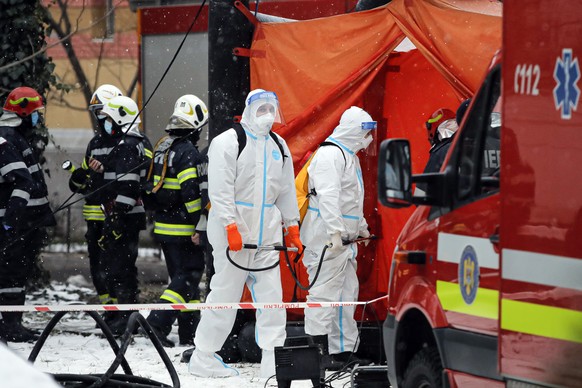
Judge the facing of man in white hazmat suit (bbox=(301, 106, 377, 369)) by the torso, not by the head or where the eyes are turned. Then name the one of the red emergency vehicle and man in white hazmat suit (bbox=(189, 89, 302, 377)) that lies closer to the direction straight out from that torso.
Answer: the red emergency vehicle

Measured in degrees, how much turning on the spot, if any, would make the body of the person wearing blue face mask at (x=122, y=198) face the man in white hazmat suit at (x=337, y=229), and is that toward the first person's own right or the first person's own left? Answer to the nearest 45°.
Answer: approximately 135° to the first person's own left

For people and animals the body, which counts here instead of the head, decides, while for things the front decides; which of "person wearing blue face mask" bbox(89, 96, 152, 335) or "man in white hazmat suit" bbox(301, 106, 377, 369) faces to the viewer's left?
the person wearing blue face mask

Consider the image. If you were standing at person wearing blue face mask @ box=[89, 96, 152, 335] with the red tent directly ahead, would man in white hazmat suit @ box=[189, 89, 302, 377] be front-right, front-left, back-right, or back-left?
front-right

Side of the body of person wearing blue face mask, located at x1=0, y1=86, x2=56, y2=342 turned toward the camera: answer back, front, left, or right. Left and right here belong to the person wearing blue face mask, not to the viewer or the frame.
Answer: right

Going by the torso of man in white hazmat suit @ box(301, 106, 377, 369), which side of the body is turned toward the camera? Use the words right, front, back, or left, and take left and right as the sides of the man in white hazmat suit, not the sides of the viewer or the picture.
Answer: right

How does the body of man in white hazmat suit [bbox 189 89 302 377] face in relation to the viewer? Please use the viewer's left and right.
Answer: facing the viewer and to the right of the viewer

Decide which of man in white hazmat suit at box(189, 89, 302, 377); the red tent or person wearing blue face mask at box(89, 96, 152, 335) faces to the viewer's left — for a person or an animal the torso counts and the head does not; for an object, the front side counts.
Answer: the person wearing blue face mask

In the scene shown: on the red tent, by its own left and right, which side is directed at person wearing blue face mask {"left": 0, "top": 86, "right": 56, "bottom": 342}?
right

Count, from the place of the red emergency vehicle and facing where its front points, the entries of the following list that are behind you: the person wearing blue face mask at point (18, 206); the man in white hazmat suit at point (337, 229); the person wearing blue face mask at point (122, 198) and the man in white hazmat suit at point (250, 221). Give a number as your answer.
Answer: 0

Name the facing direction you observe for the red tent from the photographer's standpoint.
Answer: facing the viewer

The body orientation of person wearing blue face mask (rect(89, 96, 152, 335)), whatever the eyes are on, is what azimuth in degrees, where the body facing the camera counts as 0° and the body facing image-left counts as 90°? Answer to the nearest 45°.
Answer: approximately 90°
